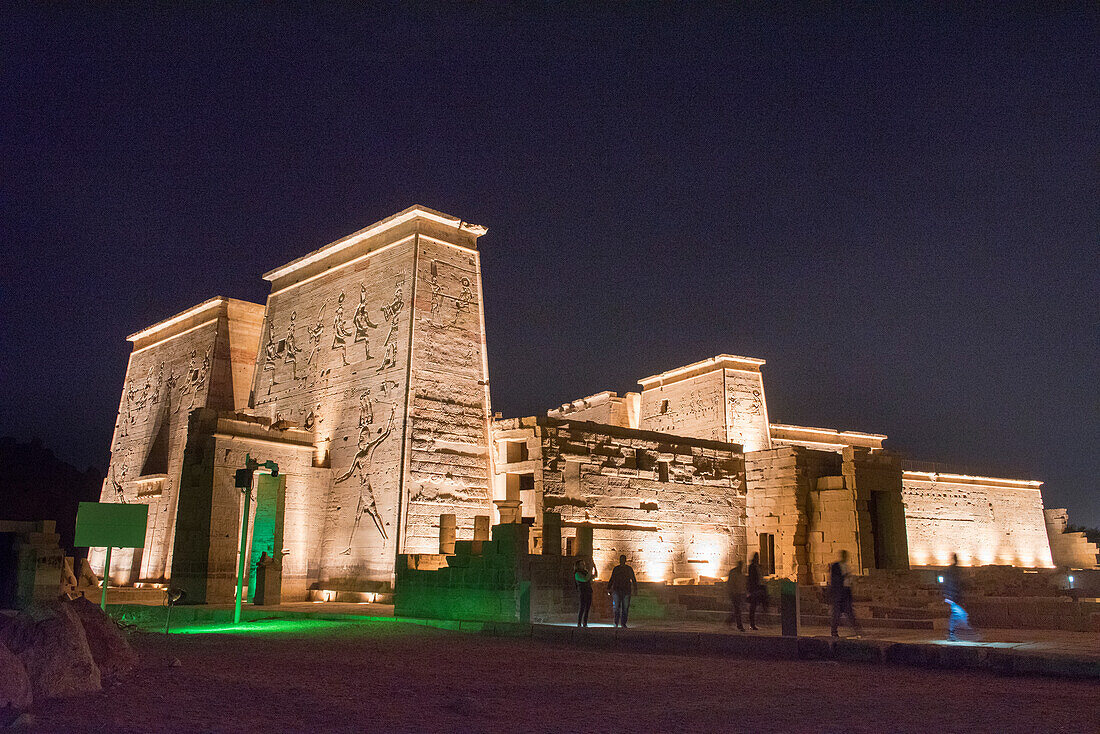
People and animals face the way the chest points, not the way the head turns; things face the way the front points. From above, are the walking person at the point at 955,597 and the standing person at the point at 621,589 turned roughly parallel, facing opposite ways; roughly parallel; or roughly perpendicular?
roughly perpendicular

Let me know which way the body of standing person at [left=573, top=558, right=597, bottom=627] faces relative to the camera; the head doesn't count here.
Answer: away from the camera

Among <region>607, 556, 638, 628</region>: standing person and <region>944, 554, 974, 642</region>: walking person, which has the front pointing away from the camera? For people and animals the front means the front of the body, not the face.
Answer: the standing person

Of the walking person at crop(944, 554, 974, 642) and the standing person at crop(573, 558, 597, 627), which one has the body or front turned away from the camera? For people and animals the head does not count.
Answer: the standing person

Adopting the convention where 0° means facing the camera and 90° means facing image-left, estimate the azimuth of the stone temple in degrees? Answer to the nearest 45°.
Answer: approximately 45°

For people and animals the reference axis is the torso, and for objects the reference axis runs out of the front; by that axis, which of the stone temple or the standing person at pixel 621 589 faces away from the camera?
the standing person

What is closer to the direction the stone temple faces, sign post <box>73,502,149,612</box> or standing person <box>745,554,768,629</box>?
the sign post

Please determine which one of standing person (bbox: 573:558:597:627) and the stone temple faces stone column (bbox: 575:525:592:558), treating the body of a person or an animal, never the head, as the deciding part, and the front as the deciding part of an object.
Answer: the standing person

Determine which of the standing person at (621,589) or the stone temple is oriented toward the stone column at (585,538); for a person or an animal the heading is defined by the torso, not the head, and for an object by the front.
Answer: the standing person

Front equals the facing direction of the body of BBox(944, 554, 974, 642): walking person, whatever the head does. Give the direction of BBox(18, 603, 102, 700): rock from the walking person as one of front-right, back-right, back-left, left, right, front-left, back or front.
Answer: front-left

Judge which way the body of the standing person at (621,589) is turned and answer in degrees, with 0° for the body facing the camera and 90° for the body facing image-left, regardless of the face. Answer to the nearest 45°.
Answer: approximately 180°

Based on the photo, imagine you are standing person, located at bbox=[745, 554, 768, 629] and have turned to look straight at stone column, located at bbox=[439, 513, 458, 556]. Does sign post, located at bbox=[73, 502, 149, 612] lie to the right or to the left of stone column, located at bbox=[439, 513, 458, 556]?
left

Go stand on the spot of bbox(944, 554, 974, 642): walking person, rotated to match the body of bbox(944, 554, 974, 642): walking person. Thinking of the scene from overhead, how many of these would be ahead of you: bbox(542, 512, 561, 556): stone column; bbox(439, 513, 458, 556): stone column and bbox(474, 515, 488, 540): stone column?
3

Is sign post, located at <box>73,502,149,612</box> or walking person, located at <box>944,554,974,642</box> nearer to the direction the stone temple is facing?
the sign post

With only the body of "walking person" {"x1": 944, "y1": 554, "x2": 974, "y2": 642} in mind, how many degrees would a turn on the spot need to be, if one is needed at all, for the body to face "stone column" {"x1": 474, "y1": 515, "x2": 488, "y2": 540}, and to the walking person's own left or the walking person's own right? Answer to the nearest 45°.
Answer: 0° — they already face it

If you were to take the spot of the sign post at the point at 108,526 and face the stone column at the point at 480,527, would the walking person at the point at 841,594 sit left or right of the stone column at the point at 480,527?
right
